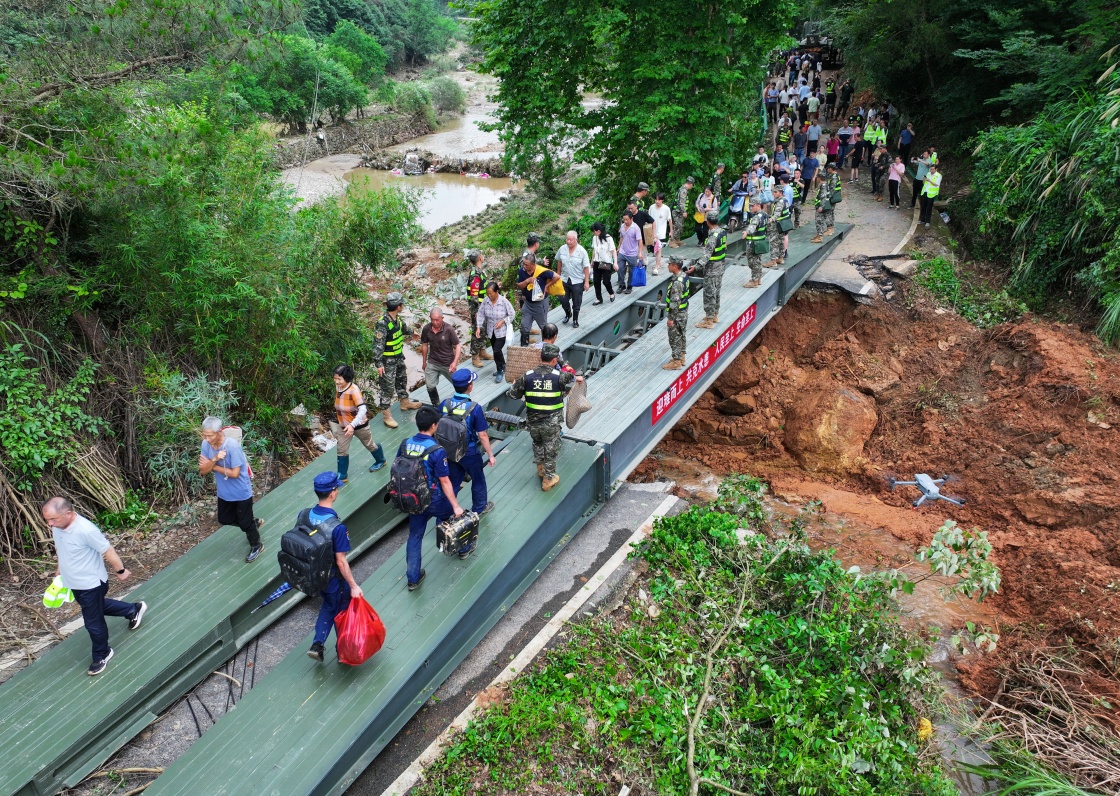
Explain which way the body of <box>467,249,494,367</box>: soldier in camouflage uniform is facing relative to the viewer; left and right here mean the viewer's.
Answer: facing the viewer and to the right of the viewer

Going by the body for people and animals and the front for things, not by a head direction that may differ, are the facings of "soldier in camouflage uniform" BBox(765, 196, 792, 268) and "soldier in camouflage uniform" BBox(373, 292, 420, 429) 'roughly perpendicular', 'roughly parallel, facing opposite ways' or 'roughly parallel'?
roughly parallel, facing opposite ways

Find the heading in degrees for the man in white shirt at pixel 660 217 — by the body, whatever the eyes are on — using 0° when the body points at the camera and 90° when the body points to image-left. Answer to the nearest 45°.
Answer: approximately 45°

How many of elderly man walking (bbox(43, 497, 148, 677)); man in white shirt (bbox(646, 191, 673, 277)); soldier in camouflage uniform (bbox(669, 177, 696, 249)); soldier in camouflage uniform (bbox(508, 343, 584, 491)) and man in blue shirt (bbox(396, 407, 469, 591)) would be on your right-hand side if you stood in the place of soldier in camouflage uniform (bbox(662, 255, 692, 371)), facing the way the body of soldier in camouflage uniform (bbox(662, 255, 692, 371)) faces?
2

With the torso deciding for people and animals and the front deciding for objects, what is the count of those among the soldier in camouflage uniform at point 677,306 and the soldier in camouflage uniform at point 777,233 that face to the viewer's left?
2

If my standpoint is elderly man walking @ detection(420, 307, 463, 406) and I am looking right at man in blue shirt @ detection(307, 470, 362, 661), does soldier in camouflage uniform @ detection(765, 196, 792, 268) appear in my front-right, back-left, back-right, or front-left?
back-left

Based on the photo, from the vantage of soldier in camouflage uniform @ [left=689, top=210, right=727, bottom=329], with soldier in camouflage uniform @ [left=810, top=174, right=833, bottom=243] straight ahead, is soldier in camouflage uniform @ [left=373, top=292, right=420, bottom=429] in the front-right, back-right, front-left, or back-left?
back-left

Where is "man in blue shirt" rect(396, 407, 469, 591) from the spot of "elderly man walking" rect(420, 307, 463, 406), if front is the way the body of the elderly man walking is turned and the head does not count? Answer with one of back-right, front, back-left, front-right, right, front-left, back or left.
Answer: front-left

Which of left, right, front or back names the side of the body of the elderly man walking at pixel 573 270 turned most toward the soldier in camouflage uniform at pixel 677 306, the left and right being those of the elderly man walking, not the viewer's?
left

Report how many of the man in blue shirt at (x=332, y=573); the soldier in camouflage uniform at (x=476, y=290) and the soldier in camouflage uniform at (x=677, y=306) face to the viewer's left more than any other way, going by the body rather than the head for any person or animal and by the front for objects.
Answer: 1

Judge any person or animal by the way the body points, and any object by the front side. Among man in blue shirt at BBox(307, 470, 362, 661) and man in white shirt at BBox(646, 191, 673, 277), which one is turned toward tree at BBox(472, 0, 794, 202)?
the man in blue shirt

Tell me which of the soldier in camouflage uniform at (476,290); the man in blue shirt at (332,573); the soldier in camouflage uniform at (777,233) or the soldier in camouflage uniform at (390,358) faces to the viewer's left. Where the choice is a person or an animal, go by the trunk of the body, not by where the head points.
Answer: the soldier in camouflage uniform at (777,233)

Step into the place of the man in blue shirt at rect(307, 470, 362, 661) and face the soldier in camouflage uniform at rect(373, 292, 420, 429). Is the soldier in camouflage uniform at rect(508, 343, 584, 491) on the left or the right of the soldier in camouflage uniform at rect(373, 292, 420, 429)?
right

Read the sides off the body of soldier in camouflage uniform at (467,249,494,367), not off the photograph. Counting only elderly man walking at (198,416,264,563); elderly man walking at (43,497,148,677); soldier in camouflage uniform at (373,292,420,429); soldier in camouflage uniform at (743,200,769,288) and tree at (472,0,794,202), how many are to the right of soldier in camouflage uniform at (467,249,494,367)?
3

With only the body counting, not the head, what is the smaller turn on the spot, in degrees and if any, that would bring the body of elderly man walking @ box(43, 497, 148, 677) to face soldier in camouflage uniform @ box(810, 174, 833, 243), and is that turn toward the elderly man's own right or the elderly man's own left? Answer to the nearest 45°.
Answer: approximately 135° to the elderly man's own left

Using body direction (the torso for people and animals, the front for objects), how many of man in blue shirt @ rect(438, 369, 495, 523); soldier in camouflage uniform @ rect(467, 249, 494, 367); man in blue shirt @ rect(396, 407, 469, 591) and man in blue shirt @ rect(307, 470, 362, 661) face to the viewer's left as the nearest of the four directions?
0

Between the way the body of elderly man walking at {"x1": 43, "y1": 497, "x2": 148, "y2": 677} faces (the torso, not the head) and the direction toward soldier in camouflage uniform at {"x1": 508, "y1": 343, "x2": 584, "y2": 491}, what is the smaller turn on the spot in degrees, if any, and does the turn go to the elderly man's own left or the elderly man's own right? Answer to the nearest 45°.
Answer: approximately 135° to the elderly man's own left

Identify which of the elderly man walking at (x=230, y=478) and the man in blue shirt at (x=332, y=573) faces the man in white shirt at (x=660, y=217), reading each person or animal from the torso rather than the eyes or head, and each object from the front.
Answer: the man in blue shirt

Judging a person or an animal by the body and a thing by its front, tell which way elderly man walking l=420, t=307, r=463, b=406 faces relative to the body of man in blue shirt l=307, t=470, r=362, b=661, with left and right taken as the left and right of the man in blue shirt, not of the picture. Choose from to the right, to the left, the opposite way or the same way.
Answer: the opposite way

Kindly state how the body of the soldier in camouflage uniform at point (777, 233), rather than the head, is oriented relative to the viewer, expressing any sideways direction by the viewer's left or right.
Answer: facing to the left of the viewer
